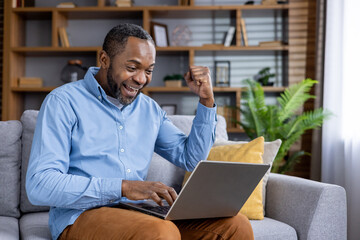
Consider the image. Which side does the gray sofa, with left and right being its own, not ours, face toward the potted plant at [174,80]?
back

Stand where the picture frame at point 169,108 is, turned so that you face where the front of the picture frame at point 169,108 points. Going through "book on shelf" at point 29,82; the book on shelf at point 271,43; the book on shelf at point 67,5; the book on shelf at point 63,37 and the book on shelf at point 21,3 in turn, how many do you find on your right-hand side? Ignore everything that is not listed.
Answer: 4

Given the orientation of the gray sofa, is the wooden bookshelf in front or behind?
behind

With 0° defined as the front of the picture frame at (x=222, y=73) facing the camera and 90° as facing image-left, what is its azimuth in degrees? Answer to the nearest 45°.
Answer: approximately 0°

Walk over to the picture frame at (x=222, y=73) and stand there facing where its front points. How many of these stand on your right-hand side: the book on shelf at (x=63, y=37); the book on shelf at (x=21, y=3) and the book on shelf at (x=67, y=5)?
3

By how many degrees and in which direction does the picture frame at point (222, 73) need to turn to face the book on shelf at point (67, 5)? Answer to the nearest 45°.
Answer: approximately 90° to its right

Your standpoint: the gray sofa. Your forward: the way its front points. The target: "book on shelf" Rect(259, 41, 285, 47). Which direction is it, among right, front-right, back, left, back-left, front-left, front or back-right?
back
